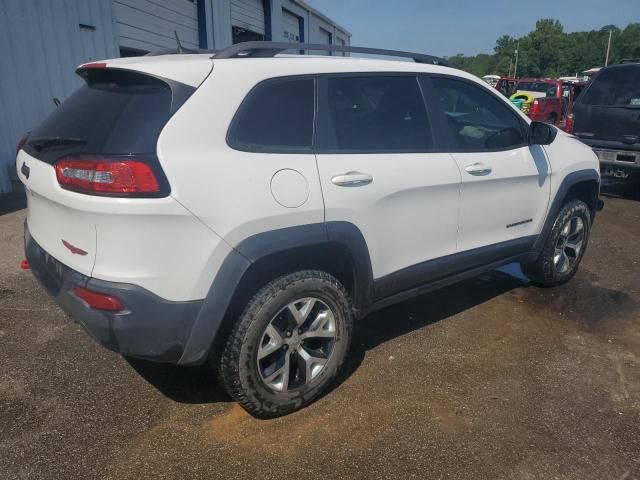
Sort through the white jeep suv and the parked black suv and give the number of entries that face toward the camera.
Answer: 0

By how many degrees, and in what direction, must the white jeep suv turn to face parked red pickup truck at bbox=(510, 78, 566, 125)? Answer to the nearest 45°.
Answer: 0° — it already faces it

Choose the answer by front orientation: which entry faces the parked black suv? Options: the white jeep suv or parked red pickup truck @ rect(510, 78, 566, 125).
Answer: the white jeep suv

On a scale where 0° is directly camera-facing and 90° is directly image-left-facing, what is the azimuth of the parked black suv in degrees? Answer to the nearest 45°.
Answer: approximately 180°

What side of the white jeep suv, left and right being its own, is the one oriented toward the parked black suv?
front

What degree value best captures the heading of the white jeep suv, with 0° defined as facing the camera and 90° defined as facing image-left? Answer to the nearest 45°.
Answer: approximately 225°
